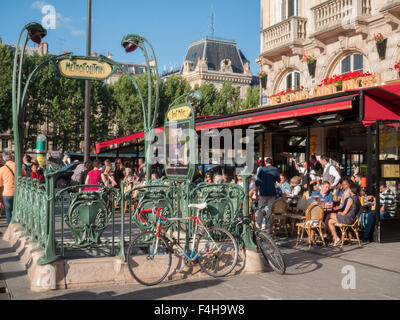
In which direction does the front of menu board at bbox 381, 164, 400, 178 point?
toward the camera

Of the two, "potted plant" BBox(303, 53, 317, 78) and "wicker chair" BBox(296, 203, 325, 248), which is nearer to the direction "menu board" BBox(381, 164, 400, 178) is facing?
the wicker chair

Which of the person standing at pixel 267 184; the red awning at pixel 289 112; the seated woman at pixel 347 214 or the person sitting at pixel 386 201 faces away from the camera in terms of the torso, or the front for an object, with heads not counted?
the person standing at pixel 267 184

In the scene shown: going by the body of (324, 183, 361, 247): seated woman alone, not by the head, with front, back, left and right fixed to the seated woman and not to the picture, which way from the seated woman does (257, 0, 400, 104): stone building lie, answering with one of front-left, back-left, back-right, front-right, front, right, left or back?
right

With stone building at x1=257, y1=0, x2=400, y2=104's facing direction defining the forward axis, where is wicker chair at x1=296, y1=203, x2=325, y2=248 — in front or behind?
in front

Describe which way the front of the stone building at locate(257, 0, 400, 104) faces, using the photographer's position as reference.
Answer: facing the viewer and to the left of the viewer

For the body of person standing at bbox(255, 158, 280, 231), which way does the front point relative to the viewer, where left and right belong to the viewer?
facing away from the viewer

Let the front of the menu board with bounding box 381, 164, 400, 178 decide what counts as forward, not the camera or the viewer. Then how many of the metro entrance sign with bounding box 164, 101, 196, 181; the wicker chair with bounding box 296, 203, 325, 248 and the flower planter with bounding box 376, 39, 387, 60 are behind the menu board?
1

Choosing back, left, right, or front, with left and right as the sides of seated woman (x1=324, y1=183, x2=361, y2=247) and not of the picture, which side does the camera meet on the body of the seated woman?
left

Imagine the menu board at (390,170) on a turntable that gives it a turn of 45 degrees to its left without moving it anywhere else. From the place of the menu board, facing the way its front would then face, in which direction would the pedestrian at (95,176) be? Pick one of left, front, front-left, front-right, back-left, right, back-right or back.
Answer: back-right

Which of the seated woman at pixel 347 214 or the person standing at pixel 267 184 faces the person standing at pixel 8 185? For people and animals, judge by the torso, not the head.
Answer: the seated woman
